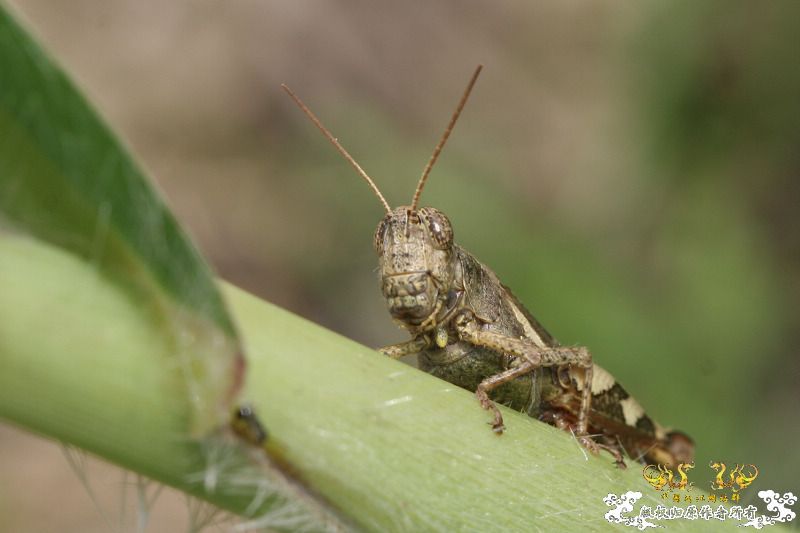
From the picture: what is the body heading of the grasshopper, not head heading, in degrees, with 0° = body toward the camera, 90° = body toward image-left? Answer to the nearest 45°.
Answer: approximately 45°
